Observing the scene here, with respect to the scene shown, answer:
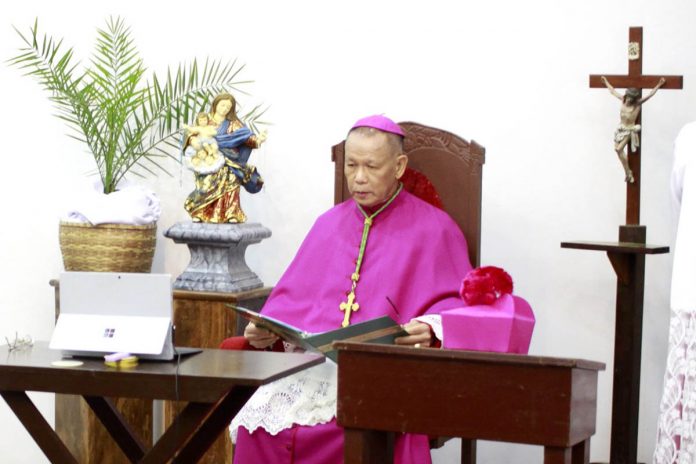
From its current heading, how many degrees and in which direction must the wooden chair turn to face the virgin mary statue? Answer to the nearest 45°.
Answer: approximately 45° to its right

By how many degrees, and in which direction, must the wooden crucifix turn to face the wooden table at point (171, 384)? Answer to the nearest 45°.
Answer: approximately 45° to its right

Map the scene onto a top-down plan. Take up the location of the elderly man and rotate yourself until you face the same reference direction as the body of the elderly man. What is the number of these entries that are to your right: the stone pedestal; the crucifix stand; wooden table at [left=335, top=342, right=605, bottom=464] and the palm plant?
2

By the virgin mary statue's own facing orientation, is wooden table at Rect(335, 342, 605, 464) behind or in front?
in front

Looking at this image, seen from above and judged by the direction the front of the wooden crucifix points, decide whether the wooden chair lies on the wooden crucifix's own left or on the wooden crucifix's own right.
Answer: on the wooden crucifix's own right

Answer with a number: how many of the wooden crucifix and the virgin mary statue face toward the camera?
2

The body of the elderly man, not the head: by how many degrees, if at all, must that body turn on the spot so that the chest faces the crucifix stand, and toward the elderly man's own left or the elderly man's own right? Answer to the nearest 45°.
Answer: approximately 135° to the elderly man's own left
